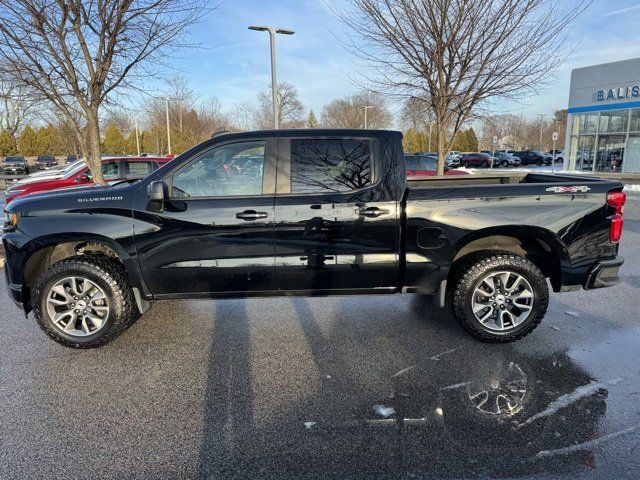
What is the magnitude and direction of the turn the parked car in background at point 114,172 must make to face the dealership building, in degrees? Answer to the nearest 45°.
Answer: approximately 180°

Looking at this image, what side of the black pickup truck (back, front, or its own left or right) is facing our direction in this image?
left

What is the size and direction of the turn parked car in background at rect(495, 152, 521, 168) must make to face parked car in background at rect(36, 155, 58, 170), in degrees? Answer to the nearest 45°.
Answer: approximately 90° to its right

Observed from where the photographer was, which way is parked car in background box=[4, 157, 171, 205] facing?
facing to the left of the viewer

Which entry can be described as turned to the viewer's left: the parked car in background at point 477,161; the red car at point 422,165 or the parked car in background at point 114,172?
the parked car in background at point 114,172

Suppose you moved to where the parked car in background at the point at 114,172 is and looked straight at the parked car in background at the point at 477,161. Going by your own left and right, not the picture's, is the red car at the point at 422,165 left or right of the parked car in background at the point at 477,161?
right

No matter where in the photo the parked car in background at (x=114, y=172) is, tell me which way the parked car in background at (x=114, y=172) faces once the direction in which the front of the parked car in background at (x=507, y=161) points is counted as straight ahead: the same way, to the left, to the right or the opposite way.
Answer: to the right

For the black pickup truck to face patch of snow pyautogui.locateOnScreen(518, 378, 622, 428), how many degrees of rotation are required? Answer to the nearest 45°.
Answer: approximately 135° to its left

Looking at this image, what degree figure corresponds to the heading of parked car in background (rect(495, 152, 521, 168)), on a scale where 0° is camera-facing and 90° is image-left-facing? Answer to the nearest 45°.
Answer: approximately 315°

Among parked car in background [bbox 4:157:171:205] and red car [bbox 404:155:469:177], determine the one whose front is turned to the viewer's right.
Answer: the red car

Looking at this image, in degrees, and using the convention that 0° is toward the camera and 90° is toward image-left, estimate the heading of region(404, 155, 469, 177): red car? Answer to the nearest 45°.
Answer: approximately 270°

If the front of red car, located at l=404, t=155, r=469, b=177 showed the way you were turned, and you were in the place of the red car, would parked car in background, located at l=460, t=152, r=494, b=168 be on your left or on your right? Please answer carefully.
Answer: on your left

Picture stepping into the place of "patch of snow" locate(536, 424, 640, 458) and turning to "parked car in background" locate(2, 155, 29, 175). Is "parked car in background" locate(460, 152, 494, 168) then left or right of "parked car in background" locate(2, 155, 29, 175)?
right
